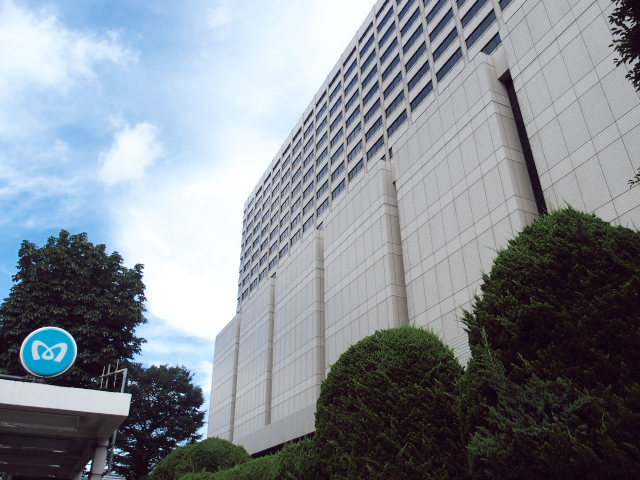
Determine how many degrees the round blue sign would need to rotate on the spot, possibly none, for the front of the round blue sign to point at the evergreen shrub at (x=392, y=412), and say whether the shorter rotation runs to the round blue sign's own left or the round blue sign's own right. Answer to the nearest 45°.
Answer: approximately 45° to the round blue sign's own left

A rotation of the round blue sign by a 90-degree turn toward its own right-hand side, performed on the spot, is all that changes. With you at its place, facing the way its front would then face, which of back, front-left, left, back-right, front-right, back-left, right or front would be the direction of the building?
back

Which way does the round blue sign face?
toward the camera

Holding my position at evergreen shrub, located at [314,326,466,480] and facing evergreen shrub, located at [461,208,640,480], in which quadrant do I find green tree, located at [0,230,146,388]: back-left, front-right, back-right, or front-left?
back-right

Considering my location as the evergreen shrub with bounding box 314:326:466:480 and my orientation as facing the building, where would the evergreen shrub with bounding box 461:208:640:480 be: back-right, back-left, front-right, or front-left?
back-right

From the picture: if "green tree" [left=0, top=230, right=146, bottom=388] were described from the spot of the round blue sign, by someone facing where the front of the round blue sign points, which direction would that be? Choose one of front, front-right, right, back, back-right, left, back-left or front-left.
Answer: back

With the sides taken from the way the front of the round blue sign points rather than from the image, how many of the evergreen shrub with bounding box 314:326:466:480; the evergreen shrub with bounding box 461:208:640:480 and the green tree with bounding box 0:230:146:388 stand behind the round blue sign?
1

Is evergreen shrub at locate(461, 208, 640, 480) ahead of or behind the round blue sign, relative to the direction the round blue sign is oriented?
ahead
